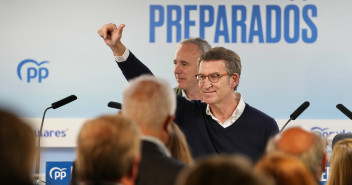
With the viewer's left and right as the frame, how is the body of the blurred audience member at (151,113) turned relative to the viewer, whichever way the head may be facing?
facing away from the viewer and to the right of the viewer

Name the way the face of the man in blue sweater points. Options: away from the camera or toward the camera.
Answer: toward the camera

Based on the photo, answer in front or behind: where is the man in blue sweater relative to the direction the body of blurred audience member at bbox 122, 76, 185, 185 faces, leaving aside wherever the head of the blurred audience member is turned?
in front
